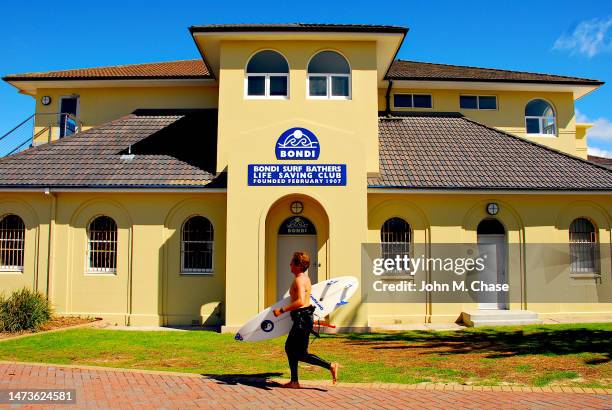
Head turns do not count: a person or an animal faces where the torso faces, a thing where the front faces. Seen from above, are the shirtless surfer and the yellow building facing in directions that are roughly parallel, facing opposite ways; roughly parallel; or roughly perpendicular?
roughly perpendicular

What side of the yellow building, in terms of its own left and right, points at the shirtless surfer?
front

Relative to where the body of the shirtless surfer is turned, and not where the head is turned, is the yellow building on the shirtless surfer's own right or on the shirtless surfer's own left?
on the shirtless surfer's own right

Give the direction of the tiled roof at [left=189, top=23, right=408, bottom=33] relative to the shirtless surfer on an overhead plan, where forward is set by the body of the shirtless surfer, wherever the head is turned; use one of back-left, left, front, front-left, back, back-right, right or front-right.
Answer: right

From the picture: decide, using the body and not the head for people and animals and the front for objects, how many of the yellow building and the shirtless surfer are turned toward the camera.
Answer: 1

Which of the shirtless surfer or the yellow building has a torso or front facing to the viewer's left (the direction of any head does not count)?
the shirtless surfer

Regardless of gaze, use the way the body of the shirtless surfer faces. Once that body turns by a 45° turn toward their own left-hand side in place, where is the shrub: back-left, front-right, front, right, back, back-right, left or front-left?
right
